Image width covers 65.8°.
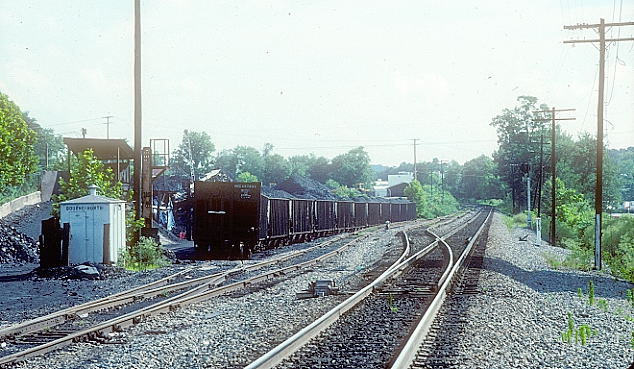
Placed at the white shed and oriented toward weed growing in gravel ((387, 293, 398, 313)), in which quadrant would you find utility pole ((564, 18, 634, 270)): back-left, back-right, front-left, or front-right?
front-left

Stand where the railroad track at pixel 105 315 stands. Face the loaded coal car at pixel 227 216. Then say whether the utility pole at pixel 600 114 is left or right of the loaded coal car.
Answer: right

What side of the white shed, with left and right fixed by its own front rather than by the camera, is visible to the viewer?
front

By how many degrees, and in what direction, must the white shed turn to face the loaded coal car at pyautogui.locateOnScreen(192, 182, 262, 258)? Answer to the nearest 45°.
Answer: approximately 135° to its left

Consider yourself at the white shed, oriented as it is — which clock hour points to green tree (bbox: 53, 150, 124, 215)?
The green tree is roughly at 6 o'clock from the white shed.

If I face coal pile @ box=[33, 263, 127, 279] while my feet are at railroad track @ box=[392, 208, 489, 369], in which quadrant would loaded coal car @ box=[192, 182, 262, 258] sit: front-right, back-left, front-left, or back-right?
front-right

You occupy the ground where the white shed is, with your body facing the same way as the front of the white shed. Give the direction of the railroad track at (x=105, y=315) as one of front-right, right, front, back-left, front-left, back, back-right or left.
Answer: front

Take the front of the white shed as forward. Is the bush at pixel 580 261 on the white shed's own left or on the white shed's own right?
on the white shed's own left

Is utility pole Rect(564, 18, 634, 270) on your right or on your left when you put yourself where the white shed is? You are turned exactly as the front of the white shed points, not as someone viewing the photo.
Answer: on your left

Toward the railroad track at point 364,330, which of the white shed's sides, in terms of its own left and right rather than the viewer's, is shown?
front

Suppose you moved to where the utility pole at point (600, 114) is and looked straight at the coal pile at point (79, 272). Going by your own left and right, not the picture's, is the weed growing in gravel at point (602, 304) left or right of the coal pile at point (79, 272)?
left

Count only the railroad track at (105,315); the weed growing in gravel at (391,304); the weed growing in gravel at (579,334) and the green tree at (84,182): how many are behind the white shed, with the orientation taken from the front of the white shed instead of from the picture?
1

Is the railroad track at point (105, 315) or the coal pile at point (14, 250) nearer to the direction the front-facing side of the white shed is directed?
the railroad track
